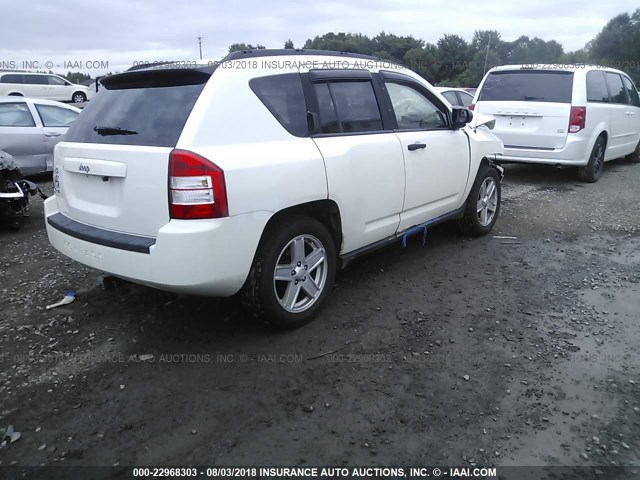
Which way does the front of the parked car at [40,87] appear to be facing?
to the viewer's right

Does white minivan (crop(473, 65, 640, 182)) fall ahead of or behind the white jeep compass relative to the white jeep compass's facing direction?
ahead

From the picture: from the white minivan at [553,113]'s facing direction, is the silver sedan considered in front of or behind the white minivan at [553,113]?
behind

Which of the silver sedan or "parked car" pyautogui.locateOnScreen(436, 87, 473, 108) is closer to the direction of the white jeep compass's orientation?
the parked car

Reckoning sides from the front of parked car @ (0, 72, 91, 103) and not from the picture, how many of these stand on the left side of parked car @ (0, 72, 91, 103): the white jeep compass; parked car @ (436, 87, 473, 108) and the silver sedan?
0

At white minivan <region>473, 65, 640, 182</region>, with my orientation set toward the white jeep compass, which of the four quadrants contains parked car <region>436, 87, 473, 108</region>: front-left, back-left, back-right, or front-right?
back-right

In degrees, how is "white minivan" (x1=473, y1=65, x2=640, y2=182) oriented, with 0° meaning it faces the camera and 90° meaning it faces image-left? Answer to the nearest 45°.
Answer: approximately 225°

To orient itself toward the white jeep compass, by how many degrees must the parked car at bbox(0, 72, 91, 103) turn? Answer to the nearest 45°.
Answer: approximately 90° to its right

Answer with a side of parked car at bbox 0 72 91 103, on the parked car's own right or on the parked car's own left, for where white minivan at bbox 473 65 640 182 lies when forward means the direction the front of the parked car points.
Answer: on the parked car's own right

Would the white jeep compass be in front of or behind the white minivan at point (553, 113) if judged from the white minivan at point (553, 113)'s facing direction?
behind

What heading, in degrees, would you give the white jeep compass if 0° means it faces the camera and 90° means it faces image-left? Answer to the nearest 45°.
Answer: approximately 225°

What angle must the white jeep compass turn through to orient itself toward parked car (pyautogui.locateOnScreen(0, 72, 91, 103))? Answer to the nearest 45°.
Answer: approximately 90° to its left

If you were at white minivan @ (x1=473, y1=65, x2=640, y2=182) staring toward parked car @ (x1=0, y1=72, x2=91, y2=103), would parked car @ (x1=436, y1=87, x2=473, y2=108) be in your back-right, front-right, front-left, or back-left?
front-right
